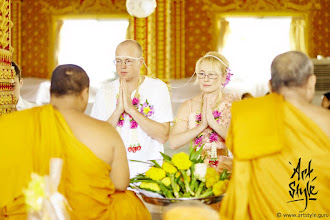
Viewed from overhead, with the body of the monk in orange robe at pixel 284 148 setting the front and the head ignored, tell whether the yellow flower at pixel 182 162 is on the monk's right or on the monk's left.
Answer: on the monk's left

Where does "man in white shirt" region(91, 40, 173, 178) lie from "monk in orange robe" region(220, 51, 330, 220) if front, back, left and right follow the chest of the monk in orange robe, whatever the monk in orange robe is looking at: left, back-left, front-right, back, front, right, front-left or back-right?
front-left

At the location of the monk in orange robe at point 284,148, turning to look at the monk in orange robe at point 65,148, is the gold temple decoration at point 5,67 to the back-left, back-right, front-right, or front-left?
front-right

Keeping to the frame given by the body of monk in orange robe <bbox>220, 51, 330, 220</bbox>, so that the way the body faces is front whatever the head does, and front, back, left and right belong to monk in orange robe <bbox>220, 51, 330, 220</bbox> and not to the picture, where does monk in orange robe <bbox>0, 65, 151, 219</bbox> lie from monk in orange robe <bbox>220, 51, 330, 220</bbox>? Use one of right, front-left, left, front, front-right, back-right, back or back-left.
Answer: left

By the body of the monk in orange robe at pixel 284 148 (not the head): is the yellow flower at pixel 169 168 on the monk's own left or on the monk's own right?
on the monk's own left

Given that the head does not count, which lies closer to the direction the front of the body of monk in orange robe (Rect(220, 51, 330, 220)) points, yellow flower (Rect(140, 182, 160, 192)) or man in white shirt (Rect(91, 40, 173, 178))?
the man in white shirt

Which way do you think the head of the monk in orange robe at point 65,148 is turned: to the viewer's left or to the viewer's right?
to the viewer's right

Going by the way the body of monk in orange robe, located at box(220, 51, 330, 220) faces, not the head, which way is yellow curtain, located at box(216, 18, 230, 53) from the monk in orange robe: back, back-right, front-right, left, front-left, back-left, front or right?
front

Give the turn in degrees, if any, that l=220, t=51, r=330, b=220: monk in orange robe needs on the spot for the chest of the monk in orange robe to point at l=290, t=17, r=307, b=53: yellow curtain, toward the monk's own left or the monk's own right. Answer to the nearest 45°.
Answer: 0° — they already face it

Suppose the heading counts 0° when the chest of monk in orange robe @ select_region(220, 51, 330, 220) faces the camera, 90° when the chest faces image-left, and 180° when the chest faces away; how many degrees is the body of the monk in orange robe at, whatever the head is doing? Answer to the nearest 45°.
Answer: approximately 180°
